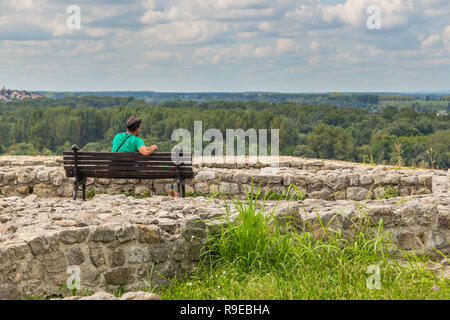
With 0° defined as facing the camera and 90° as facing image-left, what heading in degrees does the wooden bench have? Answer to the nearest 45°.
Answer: approximately 180°
